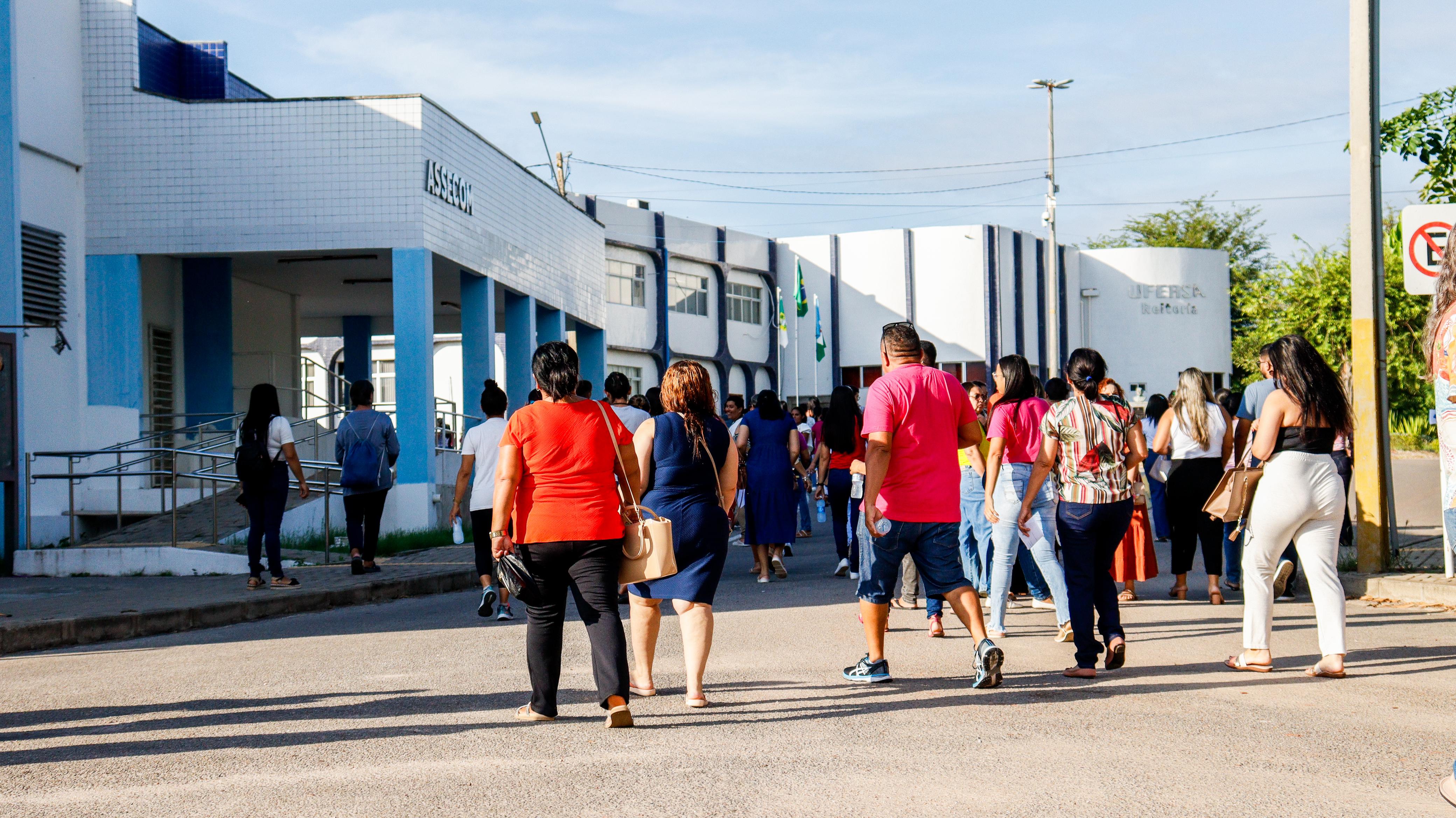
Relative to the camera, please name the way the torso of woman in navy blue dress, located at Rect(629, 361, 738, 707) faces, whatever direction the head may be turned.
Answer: away from the camera

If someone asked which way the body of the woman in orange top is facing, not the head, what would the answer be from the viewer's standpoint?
away from the camera

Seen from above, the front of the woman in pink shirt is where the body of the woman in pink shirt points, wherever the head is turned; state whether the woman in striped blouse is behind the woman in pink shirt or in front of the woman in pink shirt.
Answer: behind

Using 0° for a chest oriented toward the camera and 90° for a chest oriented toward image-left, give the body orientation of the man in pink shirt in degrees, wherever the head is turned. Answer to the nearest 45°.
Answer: approximately 135°

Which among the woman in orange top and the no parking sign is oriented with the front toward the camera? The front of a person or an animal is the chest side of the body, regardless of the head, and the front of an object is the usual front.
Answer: the no parking sign

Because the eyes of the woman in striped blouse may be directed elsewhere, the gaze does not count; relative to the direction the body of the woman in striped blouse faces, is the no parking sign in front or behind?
in front

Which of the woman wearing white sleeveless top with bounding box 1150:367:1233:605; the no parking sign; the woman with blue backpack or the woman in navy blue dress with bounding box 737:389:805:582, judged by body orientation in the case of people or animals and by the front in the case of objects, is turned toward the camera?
the no parking sign

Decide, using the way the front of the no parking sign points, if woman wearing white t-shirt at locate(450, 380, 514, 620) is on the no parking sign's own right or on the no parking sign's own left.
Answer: on the no parking sign's own right

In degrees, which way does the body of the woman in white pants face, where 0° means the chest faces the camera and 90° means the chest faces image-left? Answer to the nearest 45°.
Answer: approximately 135°

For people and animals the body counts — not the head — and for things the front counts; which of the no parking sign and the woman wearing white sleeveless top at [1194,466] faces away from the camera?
the woman wearing white sleeveless top

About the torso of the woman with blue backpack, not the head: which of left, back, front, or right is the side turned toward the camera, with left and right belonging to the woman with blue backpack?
back

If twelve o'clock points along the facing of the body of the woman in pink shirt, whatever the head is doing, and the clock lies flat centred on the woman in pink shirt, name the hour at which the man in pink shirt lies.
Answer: The man in pink shirt is roughly at 8 o'clock from the woman in pink shirt.

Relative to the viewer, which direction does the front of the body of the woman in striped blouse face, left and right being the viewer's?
facing away from the viewer

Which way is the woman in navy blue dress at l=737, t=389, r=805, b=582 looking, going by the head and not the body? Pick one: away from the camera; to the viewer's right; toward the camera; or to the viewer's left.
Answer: away from the camera

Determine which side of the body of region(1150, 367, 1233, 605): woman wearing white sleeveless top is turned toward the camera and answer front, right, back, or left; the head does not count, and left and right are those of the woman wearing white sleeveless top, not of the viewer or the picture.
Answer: back

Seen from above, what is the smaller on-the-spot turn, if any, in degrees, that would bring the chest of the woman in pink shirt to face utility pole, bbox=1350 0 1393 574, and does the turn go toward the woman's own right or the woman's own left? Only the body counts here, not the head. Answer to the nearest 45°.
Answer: approximately 90° to the woman's own right

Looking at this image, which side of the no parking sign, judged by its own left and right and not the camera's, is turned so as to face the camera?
front

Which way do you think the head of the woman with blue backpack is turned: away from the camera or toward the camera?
away from the camera

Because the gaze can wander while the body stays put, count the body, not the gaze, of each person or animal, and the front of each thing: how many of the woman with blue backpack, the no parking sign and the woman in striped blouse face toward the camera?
1

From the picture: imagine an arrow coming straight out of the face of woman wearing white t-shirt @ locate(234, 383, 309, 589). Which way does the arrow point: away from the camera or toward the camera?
away from the camera
